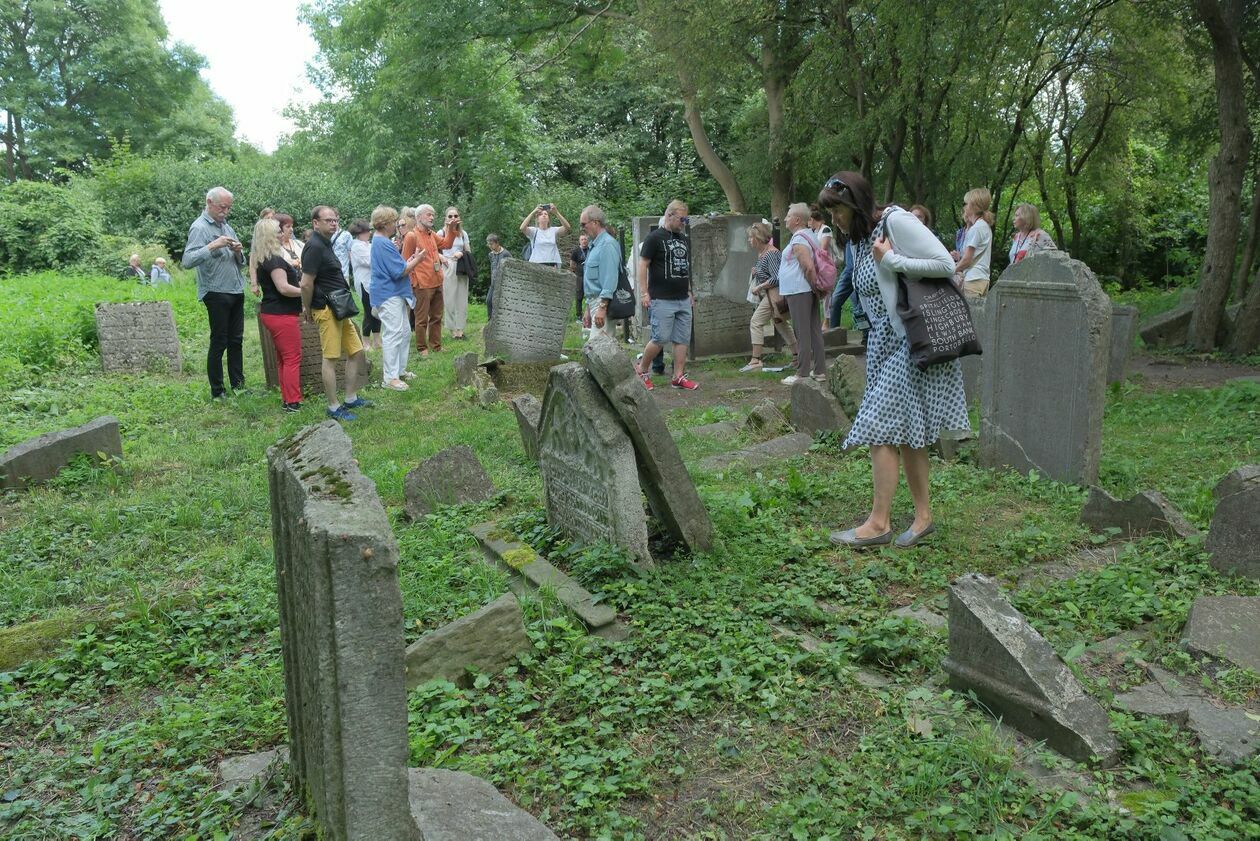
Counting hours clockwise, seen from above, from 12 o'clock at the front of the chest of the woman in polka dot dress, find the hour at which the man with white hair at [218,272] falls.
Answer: The man with white hair is roughly at 1 o'clock from the woman in polka dot dress.

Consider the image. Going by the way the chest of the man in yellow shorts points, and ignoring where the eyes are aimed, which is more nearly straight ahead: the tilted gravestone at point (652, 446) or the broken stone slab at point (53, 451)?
the tilted gravestone

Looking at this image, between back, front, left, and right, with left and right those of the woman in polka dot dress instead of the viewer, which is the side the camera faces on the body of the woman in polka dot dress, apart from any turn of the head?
left

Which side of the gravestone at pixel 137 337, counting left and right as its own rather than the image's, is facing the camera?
front

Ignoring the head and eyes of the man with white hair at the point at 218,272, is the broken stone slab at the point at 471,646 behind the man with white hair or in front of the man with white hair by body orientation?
in front

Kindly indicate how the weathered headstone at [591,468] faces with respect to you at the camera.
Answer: facing the viewer and to the left of the viewer

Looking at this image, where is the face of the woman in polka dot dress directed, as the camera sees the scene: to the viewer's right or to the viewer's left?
to the viewer's left

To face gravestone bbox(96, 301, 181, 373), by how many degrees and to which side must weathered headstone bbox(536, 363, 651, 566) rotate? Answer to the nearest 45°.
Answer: approximately 90° to its right

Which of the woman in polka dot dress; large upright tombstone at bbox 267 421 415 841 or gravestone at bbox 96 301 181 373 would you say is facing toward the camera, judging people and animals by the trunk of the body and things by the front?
the gravestone

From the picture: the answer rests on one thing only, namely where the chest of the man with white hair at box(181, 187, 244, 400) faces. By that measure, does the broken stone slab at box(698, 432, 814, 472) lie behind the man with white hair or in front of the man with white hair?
in front

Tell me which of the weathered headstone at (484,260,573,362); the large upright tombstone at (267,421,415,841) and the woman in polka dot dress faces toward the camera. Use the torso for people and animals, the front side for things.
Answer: the weathered headstone

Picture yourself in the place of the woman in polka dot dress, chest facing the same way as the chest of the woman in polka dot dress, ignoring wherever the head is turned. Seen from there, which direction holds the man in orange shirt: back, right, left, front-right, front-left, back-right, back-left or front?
front-right

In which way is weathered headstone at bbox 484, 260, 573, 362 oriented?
toward the camera

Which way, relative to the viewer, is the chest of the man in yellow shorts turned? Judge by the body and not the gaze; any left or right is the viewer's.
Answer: facing the viewer and to the right of the viewer
